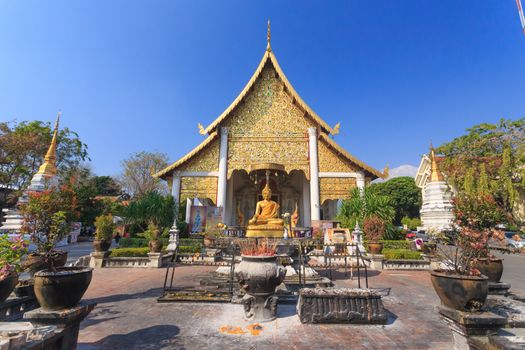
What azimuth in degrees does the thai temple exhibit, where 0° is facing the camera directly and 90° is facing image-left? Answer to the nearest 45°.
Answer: approximately 0°

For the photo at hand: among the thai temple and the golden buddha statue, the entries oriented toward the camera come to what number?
2

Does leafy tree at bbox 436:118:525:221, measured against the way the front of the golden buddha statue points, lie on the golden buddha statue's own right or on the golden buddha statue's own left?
on the golden buddha statue's own left

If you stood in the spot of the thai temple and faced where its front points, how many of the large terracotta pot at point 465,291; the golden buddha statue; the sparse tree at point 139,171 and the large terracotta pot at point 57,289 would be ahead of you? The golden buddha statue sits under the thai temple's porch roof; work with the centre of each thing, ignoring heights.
3

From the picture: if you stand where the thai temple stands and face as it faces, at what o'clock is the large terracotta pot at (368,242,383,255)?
The large terracotta pot is roughly at 11 o'clock from the thai temple.

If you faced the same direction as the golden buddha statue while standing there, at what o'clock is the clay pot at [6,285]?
The clay pot is roughly at 1 o'clock from the golden buddha statue.

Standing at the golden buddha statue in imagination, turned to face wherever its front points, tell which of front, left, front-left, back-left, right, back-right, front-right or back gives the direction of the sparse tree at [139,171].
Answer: back-right

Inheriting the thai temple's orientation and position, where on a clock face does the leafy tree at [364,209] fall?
The leafy tree is roughly at 10 o'clock from the thai temple.

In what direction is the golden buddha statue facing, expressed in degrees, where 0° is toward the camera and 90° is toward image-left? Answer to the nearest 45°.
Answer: approximately 0°

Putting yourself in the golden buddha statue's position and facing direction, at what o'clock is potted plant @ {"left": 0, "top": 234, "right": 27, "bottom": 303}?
The potted plant is roughly at 1 o'clock from the golden buddha statue.

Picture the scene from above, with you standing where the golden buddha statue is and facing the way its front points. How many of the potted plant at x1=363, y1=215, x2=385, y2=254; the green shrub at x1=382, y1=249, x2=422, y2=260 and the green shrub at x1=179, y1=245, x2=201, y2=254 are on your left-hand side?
2

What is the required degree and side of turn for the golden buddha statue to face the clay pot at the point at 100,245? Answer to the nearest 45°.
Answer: approximately 90° to its right

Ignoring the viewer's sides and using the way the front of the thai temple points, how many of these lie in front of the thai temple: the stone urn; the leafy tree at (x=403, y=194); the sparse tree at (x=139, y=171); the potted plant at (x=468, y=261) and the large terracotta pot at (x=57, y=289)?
3
